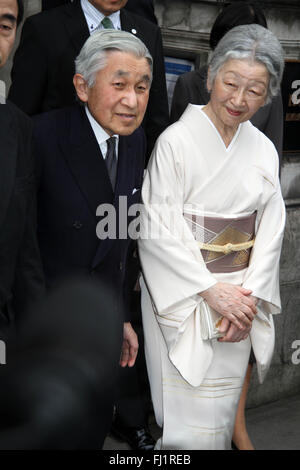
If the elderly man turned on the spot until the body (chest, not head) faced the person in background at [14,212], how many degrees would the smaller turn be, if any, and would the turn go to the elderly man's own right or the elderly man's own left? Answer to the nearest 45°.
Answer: approximately 90° to the elderly man's own right

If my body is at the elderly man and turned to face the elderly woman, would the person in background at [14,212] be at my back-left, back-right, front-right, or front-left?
back-right

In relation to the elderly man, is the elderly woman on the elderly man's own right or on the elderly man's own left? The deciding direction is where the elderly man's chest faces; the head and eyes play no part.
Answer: on the elderly man's own left

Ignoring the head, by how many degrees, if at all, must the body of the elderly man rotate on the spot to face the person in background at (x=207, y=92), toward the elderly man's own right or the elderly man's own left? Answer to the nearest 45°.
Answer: approximately 90° to the elderly man's own left

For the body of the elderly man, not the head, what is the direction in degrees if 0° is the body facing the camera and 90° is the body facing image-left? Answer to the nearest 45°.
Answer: approximately 315°
